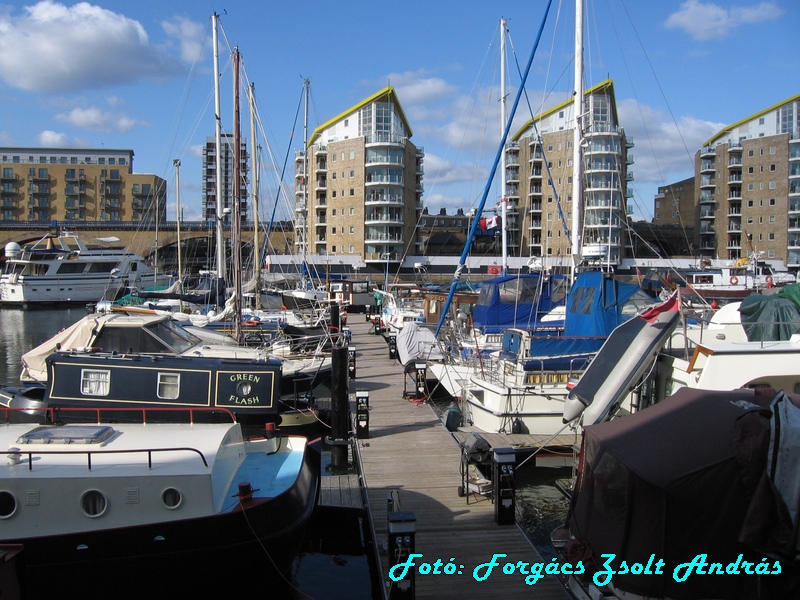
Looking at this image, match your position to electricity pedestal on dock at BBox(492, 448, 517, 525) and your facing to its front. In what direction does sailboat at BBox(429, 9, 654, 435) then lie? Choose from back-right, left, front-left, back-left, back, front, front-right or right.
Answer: back

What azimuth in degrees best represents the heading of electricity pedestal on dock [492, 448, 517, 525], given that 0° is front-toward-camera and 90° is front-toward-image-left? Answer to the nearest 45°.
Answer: approximately 0°

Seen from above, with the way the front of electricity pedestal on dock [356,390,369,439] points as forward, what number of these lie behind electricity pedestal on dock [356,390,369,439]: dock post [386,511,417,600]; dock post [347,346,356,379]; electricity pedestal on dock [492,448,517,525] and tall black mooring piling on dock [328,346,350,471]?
1

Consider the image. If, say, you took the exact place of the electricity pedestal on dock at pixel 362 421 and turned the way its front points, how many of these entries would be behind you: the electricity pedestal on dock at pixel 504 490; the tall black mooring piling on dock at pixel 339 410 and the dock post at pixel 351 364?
1
